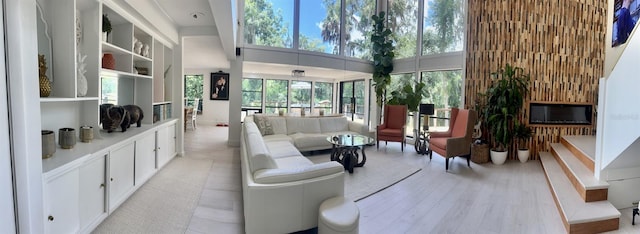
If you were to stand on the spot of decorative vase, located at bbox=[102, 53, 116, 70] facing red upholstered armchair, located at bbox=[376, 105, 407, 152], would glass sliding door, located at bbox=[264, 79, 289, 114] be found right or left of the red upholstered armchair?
left

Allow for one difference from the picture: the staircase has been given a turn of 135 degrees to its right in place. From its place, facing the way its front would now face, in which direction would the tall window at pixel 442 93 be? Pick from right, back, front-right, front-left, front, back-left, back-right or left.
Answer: front-left

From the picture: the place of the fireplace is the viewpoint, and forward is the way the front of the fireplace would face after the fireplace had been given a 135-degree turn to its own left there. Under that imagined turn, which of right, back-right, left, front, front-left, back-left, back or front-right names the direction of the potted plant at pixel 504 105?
back

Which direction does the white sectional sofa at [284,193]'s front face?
to the viewer's right

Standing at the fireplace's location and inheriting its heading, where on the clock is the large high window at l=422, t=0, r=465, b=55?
The large high window is roughly at 3 o'clock from the fireplace.

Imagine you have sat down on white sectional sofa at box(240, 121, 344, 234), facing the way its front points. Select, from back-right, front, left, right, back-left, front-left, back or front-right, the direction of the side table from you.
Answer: front-left

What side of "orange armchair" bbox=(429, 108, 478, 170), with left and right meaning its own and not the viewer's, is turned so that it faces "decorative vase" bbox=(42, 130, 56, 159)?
front

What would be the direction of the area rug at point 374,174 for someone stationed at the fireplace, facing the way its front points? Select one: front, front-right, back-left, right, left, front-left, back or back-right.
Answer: front-right

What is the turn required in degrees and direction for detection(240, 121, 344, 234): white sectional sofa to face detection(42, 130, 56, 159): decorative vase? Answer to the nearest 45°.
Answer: approximately 180°

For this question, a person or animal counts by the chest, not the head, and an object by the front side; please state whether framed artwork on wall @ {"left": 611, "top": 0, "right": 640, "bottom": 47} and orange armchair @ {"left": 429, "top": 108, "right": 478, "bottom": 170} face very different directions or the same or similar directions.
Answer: same or similar directions

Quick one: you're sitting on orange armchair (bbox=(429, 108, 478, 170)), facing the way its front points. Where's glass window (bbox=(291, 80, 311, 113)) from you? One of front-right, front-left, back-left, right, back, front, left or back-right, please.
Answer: right

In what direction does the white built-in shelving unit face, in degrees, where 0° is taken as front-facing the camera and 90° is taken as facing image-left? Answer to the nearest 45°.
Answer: approximately 315°

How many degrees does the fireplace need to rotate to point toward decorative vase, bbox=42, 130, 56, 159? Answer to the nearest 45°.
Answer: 0° — it already faces it

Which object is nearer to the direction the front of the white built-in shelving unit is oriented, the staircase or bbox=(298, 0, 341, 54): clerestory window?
the staircase

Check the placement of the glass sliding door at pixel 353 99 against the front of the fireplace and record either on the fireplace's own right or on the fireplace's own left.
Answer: on the fireplace's own right

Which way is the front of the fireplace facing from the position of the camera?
facing the viewer

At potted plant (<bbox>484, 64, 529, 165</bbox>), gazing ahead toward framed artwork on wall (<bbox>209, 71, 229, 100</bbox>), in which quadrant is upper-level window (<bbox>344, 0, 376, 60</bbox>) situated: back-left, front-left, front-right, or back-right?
front-right

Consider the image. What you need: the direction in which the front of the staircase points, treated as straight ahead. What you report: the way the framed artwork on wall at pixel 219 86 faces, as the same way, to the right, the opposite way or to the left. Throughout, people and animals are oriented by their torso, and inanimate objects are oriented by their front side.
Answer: to the left

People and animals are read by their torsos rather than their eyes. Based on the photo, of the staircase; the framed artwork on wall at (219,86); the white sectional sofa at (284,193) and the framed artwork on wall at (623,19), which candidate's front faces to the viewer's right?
the white sectional sofa

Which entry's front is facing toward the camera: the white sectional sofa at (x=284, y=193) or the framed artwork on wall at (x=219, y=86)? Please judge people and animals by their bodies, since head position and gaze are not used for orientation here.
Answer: the framed artwork on wall
